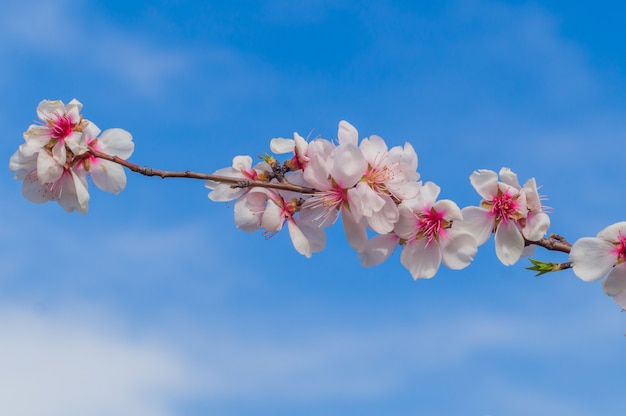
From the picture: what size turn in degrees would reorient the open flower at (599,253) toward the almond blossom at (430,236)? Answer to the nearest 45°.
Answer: approximately 90° to its right

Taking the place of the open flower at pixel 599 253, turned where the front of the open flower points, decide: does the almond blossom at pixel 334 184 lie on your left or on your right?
on your right

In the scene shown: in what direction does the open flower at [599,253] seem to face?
toward the camera

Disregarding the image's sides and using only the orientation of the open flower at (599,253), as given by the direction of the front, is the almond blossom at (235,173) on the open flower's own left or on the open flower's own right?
on the open flower's own right

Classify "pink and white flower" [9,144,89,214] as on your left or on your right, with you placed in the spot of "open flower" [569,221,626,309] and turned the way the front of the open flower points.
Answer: on your right

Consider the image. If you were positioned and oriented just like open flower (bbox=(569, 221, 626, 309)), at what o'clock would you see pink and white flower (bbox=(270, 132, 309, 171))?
The pink and white flower is roughly at 2 o'clock from the open flower.

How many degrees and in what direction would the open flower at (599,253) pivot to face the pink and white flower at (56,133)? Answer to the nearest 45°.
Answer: approximately 45° to its right
